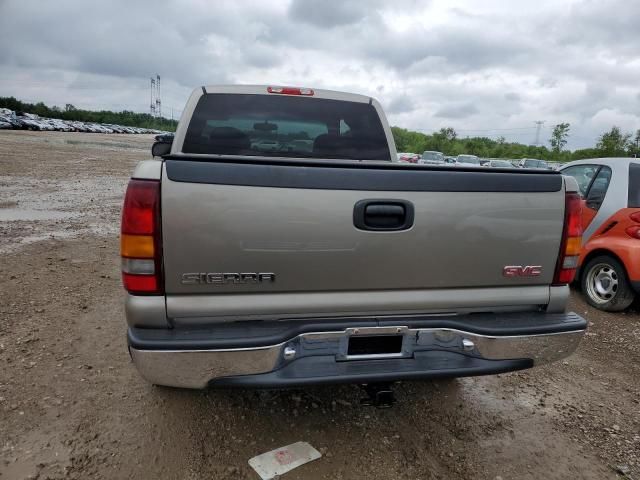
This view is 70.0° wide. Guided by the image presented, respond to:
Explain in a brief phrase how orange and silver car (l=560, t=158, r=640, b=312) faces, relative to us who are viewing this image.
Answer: facing away from the viewer and to the left of the viewer

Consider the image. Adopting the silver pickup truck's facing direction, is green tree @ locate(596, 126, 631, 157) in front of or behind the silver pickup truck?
in front

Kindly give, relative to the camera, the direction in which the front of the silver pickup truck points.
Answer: facing away from the viewer

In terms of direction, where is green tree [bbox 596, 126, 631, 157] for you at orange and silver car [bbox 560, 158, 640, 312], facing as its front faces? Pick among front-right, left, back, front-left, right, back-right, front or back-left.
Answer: front-right

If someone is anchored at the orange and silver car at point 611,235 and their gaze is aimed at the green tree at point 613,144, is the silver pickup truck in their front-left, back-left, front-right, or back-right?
back-left
